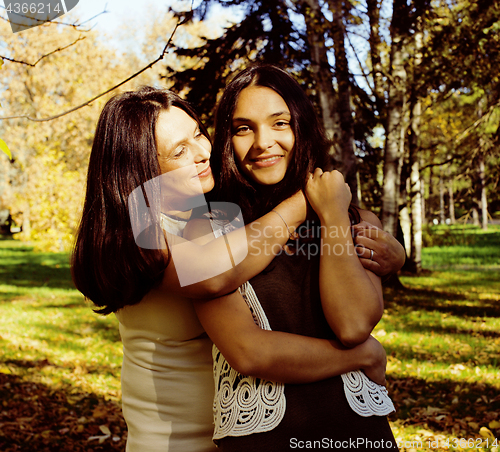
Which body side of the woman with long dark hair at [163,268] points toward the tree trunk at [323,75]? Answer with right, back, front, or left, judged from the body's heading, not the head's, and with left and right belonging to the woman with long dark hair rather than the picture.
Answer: left

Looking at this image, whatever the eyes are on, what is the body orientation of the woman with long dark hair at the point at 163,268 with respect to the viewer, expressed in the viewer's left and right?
facing to the right of the viewer

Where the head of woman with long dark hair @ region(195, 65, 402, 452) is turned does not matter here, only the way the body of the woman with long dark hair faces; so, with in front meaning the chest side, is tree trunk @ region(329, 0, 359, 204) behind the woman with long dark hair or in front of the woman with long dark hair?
behind

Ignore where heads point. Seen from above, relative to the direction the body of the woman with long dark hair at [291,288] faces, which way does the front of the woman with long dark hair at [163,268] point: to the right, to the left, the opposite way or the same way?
to the left

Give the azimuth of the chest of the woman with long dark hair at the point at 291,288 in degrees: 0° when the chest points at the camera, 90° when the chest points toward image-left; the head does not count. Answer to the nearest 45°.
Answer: approximately 0°

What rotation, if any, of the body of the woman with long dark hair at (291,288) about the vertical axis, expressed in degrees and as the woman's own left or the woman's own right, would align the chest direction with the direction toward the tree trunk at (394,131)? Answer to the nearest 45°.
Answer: approximately 180°
